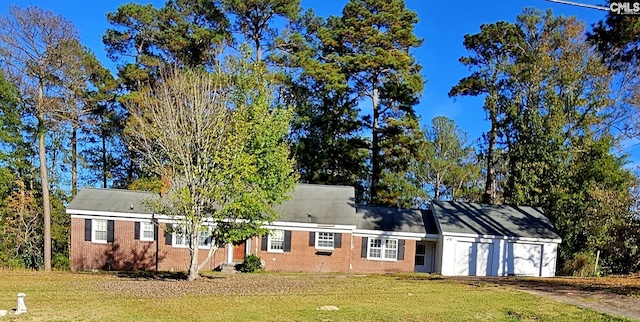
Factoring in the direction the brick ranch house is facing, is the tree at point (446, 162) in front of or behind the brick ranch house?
behind

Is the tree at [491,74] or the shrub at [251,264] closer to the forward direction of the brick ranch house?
the shrub

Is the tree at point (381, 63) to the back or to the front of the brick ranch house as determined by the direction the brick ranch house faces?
to the back

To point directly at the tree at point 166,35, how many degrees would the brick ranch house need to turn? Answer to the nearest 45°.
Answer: approximately 135° to its right

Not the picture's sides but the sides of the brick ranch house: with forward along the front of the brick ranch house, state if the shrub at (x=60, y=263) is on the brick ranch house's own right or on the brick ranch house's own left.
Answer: on the brick ranch house's own right
